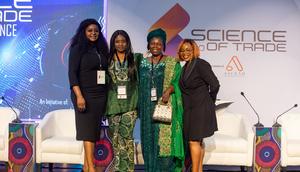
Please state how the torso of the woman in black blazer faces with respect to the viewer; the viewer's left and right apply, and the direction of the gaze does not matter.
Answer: facing the viewer and to the left of the viewer

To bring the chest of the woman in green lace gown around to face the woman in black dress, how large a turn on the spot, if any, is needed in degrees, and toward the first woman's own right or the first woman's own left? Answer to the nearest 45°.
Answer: approximately 90° to the first woman's own right

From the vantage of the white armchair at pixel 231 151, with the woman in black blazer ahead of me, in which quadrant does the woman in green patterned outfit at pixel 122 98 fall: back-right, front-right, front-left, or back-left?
front-right

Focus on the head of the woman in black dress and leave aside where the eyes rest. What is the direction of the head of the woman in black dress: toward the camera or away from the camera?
toward the camera

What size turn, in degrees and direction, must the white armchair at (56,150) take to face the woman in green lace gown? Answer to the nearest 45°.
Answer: approximately 45° to its left

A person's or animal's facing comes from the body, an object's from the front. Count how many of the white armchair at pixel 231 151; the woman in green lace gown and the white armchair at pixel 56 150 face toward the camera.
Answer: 3

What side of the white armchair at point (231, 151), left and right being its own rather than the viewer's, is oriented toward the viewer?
front

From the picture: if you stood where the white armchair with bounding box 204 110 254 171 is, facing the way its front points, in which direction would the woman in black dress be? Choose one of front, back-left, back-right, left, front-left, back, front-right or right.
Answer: front-right

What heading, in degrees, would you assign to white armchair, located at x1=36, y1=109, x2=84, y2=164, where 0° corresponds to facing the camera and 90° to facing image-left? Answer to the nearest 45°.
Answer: approximately 0°

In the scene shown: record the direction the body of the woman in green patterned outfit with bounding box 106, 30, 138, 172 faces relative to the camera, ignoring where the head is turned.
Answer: toward the camera

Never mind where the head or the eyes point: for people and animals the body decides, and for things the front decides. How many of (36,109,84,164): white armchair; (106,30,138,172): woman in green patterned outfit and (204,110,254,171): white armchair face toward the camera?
3

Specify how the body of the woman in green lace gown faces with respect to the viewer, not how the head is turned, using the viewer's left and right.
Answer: facing the viewer

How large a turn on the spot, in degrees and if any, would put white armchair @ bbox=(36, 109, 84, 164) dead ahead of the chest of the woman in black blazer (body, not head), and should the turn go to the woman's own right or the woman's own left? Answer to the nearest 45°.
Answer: approximately 45° to the woman's own right

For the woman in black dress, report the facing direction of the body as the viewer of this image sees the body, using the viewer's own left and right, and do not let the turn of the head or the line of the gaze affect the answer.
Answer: facing the viewer and to the right of the viewer
